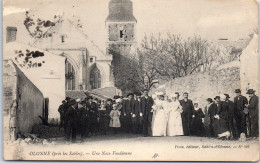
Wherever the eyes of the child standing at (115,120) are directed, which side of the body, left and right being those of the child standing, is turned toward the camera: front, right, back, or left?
front

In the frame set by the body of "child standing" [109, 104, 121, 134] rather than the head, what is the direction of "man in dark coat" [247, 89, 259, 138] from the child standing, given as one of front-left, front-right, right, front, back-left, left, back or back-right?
left

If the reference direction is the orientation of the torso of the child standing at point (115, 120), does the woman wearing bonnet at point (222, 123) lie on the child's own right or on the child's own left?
on the child's own left

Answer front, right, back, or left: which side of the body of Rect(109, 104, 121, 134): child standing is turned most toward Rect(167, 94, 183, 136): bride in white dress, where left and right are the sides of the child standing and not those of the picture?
left

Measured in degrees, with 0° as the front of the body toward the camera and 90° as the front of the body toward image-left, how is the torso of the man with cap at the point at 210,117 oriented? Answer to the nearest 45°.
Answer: approximately 45°

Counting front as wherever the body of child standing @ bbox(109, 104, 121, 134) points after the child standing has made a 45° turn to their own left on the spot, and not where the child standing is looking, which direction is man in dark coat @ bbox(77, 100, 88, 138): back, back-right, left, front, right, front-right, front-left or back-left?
back-right

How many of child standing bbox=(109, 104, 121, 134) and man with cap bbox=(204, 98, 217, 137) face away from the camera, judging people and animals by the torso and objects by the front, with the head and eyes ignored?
0
